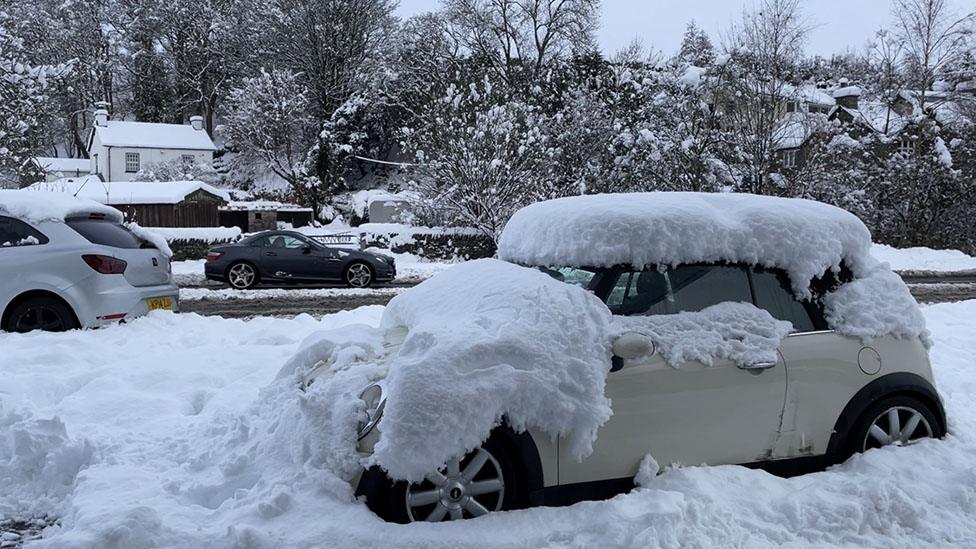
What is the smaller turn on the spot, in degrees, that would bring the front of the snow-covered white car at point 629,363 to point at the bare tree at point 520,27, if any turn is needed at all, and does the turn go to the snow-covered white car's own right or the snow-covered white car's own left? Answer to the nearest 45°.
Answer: approximately 135° to the snow-covered white car's own right

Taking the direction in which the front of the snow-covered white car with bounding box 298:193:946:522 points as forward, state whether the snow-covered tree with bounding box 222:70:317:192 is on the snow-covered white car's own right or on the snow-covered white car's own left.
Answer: on the snow-covered white car's own right

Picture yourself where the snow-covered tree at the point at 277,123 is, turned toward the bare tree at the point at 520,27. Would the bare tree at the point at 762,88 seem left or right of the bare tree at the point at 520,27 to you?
right

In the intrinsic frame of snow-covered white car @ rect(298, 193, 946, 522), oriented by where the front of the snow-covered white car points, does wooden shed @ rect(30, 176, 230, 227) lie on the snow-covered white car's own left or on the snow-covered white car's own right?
on the snow-covered white car's own right

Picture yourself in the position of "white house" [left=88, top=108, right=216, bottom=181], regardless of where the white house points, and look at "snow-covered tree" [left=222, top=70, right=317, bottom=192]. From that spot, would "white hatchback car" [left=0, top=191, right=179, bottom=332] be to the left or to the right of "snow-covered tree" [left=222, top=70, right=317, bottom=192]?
right

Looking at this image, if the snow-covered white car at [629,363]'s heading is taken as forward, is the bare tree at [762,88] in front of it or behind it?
behind

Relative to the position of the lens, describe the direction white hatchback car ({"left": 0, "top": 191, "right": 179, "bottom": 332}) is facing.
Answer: facing away from the viewer and to the left of the viewer

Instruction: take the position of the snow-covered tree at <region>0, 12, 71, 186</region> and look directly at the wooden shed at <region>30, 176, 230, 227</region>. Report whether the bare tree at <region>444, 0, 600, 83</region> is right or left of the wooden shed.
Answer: left
